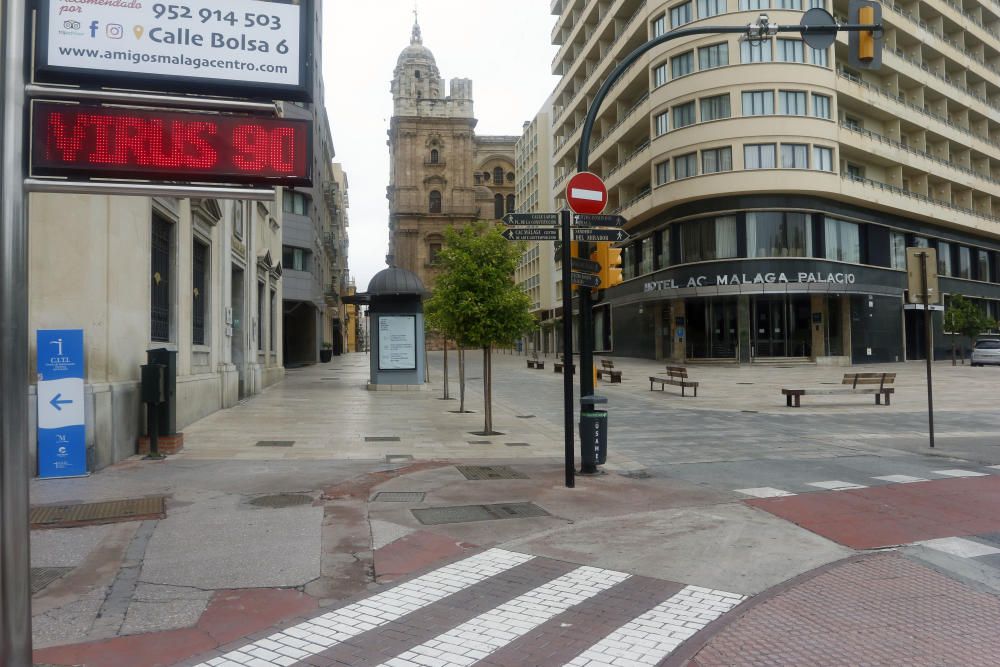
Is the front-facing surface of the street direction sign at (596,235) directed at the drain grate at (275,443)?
no

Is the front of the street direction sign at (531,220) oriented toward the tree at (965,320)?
no

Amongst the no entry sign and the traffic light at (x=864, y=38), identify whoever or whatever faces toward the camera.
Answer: the no entry sign

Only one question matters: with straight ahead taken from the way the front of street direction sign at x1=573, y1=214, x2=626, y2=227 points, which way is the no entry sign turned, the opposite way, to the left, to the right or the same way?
the same way

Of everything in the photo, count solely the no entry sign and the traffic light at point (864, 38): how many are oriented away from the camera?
1

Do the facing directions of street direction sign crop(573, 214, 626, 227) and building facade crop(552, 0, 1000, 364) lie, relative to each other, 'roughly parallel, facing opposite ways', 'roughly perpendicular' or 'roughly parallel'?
roughly parallel

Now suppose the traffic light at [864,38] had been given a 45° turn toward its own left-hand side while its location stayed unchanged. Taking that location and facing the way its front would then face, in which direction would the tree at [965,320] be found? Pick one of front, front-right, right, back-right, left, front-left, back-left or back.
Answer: front-right

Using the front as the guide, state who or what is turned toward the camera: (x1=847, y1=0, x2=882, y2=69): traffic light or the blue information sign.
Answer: the blue information sign

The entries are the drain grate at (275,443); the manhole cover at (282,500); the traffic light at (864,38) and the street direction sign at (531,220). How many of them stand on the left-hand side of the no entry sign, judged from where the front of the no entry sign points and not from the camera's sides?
1

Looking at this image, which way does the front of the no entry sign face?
toward the camera

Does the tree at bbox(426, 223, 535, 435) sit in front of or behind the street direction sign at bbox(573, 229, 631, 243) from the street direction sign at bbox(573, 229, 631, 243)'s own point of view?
behind

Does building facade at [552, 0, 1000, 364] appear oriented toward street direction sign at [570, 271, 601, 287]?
yes

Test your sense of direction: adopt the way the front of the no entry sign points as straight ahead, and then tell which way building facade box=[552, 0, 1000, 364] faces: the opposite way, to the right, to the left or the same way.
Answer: the same way

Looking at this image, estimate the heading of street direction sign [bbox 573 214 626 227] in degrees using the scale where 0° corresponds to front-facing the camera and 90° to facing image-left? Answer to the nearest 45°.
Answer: approximately 0°

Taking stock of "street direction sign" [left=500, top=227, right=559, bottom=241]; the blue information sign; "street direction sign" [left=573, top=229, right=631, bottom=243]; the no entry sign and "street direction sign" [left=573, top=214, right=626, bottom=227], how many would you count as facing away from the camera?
0

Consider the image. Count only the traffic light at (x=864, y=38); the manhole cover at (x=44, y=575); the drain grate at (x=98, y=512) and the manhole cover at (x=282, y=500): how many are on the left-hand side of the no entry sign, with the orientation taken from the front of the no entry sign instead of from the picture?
1

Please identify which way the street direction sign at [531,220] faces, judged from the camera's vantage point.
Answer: facing the viewer

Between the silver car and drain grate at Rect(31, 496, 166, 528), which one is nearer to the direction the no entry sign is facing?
the drain grate

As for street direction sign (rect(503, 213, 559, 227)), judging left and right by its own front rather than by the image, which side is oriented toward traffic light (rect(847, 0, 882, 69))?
left

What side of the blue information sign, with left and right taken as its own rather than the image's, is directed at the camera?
front
